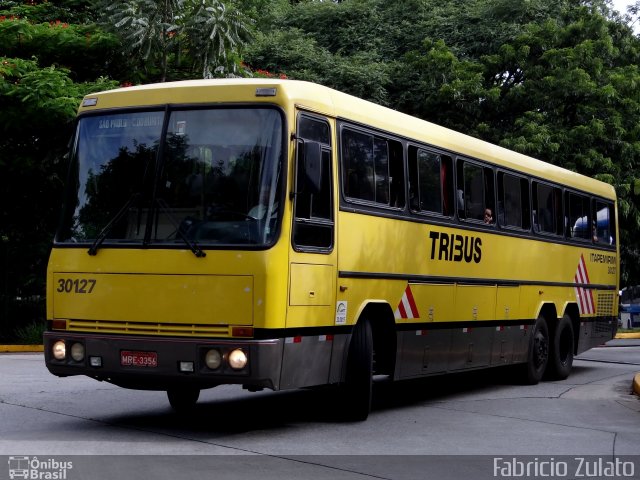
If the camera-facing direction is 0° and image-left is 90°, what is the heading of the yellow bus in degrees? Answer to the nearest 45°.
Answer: approximately 45°

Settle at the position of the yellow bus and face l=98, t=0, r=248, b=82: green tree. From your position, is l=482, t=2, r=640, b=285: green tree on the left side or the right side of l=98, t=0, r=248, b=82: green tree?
right

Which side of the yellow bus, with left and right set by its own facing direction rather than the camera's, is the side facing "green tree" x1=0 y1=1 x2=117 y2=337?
right

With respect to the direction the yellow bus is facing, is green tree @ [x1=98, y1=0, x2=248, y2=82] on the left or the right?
on its right

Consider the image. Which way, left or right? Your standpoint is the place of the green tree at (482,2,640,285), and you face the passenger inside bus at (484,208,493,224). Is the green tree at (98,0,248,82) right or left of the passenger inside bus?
right

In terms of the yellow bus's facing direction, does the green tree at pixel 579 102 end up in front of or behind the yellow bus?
behind

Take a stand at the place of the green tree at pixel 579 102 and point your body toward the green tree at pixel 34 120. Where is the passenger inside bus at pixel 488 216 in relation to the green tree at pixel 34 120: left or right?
left
